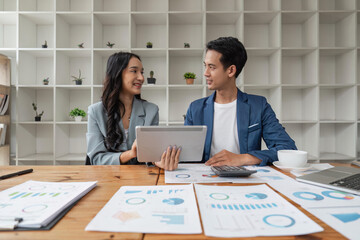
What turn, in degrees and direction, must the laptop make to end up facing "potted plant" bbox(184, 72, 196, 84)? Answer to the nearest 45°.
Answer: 0° — it already faces it

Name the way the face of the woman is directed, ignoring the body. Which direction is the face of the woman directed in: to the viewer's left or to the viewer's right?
to the viewer's right

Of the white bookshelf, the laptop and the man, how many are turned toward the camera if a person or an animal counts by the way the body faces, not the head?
2

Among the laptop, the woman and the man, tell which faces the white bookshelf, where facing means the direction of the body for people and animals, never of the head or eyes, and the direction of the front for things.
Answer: the laptop

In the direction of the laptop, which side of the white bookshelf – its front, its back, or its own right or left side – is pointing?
front

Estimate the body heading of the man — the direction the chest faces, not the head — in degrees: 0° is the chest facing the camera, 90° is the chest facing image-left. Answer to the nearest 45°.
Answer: approximately 0°

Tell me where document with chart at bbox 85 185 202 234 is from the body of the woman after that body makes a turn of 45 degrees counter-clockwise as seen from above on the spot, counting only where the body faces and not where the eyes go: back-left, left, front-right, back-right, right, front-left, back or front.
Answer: right

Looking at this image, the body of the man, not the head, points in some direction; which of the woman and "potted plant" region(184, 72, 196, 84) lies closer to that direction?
the woman

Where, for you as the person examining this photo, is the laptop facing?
facing away from the viewer and to the left of the viewer
